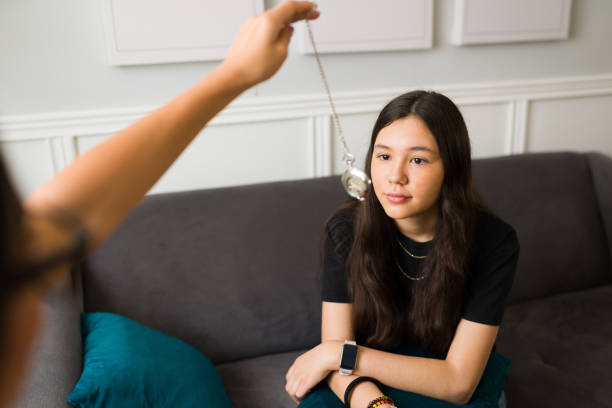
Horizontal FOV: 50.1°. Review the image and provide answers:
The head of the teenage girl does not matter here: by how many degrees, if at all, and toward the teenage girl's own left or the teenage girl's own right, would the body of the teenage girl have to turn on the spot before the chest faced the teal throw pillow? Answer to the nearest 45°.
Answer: approximately 45° to the teenage girl's own right

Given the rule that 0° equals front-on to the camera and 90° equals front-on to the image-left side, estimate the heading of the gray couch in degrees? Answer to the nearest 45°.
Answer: approximately 0°
